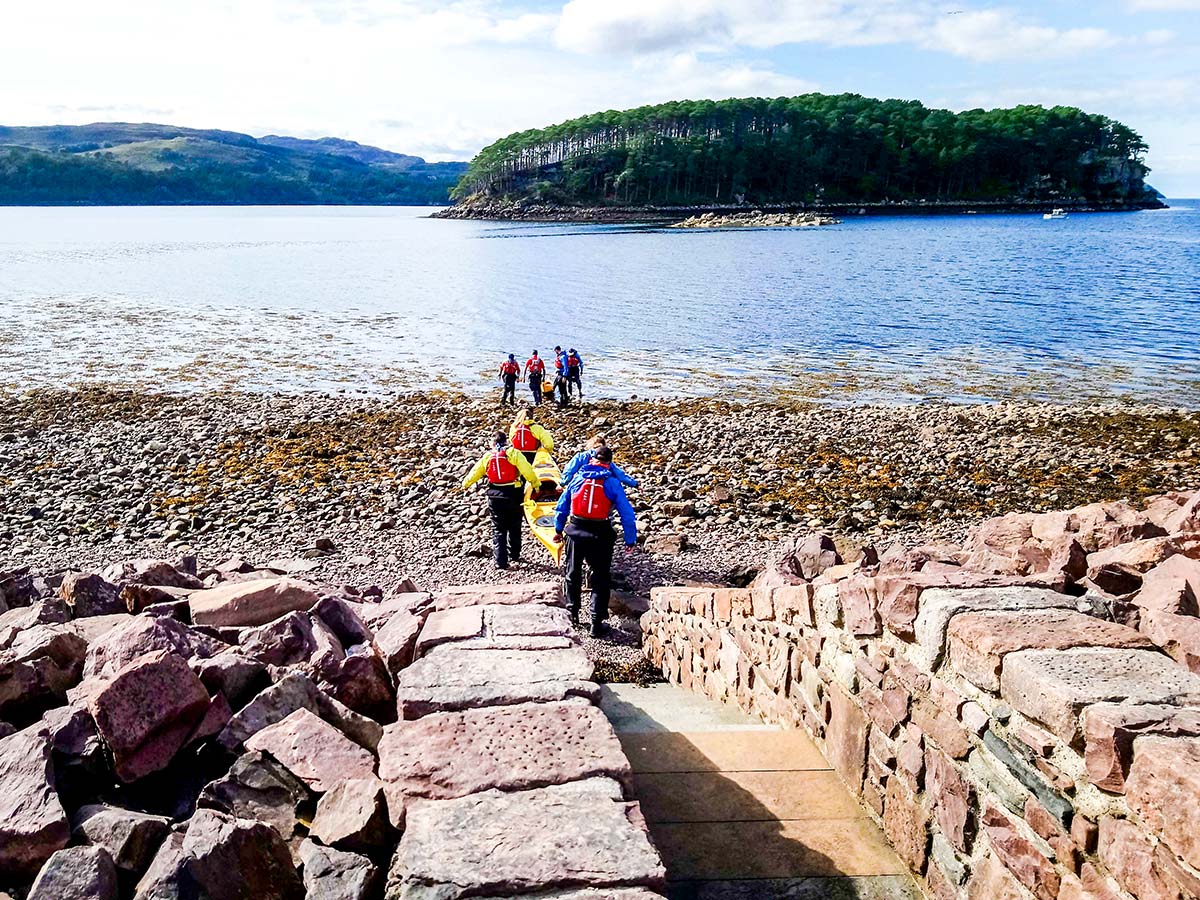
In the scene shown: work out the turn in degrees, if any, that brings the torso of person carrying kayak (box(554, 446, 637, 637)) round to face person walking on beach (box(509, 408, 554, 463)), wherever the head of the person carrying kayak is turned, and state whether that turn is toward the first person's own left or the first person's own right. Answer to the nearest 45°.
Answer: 0° — they already face them

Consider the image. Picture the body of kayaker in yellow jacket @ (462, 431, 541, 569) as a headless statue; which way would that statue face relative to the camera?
away from the camera

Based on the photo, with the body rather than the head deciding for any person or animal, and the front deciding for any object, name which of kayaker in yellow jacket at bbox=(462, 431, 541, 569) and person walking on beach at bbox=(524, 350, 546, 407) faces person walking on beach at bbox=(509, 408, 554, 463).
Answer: the kayaker in yellow jacket

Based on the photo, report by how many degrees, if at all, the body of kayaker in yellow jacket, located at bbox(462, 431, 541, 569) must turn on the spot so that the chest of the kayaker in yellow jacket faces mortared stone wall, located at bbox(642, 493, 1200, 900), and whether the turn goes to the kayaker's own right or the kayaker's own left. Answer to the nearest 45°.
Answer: approximately 180°

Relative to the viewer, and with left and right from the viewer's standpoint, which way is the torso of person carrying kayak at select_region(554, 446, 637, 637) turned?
facing away from the viewer

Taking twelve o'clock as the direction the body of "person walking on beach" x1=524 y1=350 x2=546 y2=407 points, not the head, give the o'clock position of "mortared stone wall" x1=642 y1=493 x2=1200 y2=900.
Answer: The mortared stone wall is roughly at 6 o'clock from the person walking on beach.

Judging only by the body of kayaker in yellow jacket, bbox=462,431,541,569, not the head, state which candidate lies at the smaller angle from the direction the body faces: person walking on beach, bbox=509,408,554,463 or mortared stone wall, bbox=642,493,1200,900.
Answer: the person walking on beach

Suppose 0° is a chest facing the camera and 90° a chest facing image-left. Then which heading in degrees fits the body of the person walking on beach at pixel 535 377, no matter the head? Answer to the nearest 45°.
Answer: approximately 180°

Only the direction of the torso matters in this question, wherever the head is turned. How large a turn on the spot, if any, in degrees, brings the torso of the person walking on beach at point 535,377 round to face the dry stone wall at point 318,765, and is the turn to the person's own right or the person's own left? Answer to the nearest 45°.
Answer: approximately 180°

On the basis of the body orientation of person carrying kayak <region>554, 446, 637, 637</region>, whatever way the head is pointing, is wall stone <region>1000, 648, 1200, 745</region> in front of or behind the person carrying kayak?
behind
